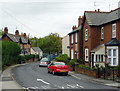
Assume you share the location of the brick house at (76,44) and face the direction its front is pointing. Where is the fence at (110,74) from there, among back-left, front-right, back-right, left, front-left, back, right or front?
front-left

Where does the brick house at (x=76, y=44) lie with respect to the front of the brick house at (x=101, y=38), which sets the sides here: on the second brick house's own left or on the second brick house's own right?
on the second brick house's own right

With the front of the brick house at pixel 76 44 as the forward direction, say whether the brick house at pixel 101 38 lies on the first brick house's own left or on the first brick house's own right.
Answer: on the first brick house's own left

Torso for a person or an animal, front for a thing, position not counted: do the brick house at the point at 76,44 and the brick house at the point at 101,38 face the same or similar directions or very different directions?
same or similar directions

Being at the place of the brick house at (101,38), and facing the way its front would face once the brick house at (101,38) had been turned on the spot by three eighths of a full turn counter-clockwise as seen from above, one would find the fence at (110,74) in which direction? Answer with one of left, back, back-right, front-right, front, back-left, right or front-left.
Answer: right

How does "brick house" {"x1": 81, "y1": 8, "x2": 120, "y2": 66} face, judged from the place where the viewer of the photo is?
facing the viewer and to the left of the viewer
